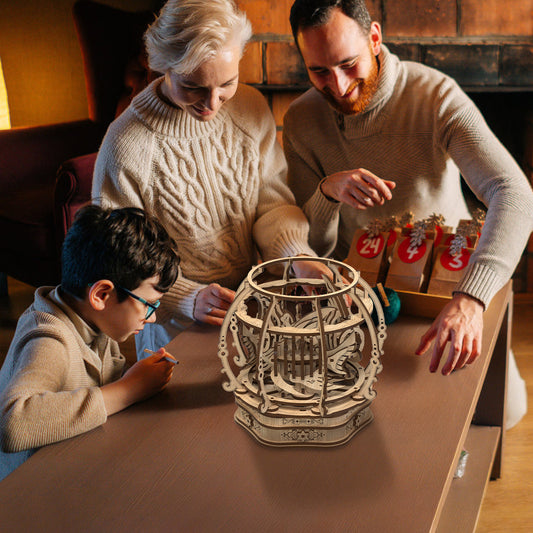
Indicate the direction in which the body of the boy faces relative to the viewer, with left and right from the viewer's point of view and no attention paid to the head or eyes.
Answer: facing to the right of the viewer

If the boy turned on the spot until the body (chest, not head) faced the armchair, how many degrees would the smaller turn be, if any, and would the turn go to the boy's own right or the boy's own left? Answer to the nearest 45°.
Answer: approximately 90° to the boy's own left

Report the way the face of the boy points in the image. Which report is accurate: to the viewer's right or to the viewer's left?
to the viewer's right

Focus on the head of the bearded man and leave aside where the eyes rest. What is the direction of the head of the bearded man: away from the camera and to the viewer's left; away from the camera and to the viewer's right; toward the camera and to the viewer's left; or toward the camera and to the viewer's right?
toward the camera and to the viewer's left

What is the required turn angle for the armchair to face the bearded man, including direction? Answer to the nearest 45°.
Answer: approximately 90° to its left

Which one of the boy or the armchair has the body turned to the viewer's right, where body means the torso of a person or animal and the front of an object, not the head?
the boy
